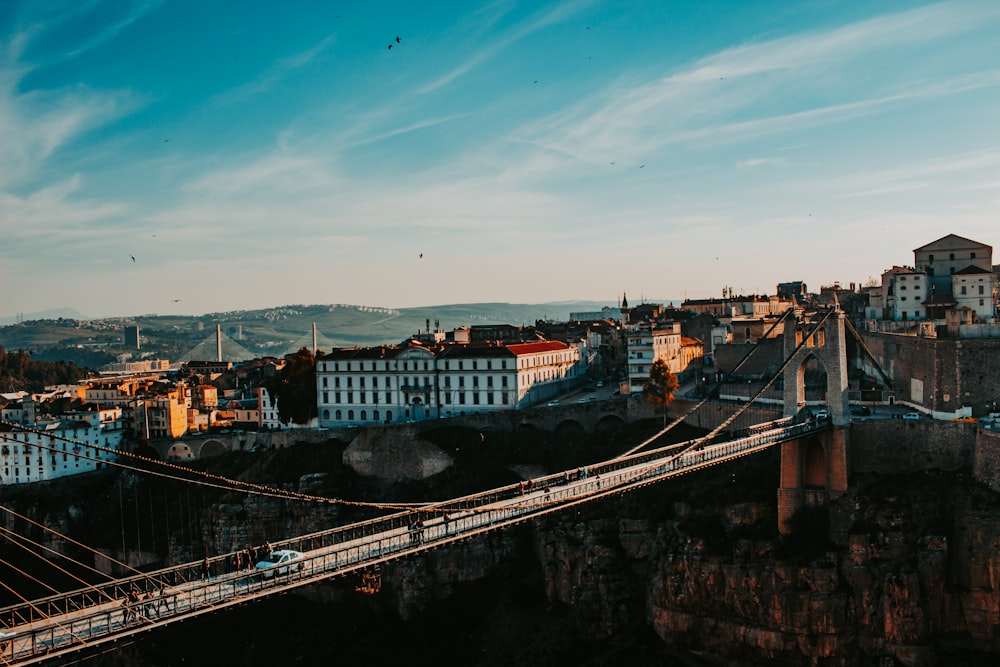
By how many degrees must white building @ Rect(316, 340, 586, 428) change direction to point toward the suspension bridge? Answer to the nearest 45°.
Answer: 0° — it already faces it

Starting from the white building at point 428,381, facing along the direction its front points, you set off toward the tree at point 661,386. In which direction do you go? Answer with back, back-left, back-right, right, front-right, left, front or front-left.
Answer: front-left

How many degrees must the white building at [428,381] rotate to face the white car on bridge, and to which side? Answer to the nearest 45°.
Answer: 0° — it already faces it

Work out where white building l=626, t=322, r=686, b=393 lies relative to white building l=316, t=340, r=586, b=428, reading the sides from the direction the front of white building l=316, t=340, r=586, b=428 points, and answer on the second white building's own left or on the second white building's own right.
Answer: on the second white building's own left

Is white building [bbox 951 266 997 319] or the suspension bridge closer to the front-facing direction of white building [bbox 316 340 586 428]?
the suspension bridge

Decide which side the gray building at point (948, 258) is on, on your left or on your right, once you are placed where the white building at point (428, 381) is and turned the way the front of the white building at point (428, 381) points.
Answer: on your left

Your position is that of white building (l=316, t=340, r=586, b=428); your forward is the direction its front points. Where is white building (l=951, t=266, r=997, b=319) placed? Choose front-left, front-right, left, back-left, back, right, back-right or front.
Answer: left

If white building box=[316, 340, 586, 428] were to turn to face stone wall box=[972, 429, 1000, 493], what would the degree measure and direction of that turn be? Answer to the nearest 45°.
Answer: approximately 45° to its left

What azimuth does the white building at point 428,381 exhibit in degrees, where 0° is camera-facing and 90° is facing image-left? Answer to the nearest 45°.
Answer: approximately 0°

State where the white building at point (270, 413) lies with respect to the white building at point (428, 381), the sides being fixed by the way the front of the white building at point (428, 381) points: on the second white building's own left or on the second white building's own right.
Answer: on the second white building's own right

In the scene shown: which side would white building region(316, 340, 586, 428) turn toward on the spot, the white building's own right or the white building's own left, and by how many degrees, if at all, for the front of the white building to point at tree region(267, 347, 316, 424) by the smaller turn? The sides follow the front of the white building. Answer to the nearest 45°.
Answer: approximately 135° to the white building's own right
